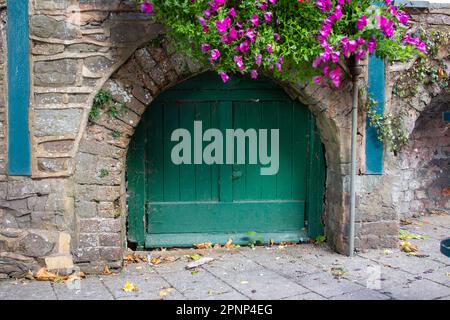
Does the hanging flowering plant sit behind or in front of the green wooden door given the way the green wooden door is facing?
in front

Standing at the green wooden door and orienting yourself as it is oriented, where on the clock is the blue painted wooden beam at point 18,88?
The blue painted wooden beam is roughly at 2 o'clock from the green wooden door.

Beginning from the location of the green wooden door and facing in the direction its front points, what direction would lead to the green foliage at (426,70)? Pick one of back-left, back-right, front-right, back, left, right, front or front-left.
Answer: left

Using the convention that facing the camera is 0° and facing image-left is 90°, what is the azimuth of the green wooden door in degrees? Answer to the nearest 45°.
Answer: approximately 0°

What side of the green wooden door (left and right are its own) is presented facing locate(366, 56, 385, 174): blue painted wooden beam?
left

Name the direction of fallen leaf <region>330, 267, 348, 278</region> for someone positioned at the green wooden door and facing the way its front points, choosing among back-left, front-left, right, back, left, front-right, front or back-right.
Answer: front-left

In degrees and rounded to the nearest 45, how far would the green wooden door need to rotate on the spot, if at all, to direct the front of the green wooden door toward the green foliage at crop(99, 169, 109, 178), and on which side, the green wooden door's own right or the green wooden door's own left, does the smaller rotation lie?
approximately 45° to the green wooden door's own right

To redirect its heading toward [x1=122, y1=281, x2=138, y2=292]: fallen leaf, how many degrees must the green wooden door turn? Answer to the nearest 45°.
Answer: approximately 45° to its right
